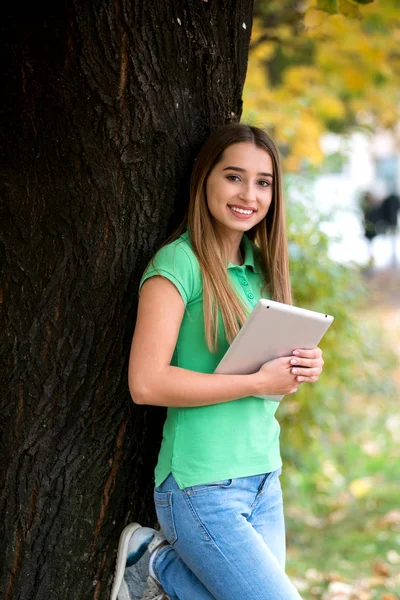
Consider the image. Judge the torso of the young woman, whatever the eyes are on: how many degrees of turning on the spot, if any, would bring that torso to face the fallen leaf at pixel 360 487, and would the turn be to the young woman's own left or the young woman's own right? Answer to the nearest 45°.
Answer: approximately 135° to the young woman's own left

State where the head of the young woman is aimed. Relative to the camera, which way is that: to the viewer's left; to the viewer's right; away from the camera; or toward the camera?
toward the camera

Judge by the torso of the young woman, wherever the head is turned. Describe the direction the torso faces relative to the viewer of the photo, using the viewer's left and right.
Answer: facing the viewer and to the right of the viewer

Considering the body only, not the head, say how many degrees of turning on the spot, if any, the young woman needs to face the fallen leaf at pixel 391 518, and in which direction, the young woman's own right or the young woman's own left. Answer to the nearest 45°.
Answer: approximately 135° to the young woman's own left
